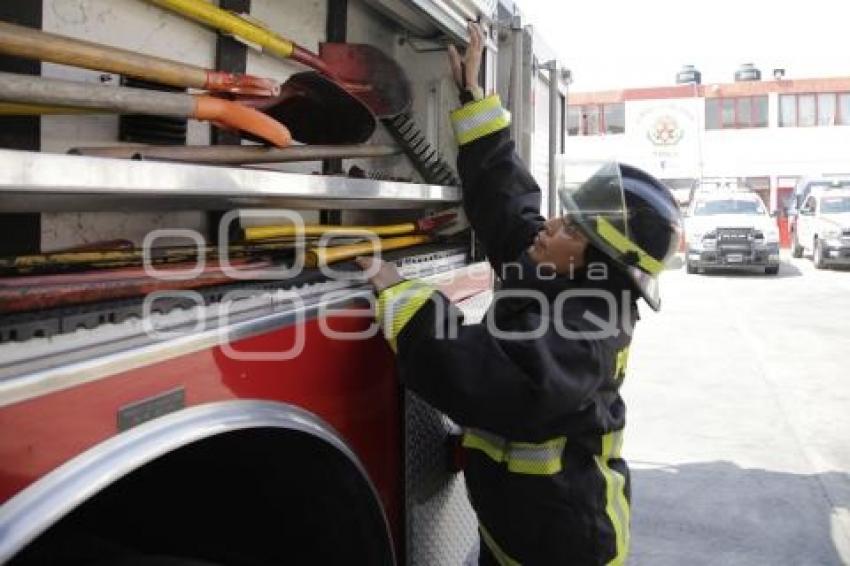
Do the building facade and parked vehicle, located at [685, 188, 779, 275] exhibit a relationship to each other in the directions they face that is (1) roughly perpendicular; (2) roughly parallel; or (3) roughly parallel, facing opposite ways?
roughly parallel

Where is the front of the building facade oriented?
toward the camera

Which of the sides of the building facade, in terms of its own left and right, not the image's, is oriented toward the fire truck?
front

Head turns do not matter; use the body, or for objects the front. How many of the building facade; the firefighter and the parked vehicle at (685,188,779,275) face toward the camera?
2

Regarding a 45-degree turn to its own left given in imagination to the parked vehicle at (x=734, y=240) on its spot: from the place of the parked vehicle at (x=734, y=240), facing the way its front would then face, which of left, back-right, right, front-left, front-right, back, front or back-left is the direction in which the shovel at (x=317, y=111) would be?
front-right

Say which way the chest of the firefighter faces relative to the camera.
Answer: to the viewer's left

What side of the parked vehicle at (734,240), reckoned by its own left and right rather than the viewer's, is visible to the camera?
front

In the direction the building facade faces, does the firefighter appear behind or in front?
in front

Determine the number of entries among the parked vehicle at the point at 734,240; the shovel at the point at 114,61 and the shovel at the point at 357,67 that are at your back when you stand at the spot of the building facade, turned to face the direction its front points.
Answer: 0

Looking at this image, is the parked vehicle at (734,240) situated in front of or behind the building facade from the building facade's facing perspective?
in front

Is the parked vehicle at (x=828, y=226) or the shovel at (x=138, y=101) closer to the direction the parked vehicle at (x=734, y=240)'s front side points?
the shovel

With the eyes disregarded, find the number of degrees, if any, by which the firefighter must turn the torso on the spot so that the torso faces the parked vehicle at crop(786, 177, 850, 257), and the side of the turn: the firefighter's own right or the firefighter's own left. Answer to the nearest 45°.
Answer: approximately 90° to the firefighter's own right

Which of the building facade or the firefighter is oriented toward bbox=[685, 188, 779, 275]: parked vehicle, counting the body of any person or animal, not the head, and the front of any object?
the building facade

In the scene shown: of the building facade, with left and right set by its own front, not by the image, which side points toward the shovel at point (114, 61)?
front

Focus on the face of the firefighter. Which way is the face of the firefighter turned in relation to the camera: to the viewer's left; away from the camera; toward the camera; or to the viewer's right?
to the viewer's left

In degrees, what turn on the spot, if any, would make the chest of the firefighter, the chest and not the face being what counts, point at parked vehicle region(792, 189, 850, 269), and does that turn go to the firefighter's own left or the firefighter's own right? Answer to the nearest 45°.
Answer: approximately 90° to the firefighter's own right
